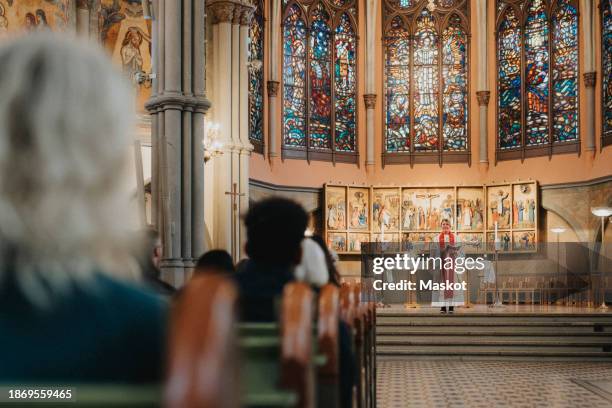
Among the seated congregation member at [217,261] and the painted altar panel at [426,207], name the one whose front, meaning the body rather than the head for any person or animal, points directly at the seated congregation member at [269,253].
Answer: the painted altar panel

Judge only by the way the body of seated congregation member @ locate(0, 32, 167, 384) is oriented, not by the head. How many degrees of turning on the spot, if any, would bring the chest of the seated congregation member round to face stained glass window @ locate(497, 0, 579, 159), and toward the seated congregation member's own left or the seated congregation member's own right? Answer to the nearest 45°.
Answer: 0° — they already face it

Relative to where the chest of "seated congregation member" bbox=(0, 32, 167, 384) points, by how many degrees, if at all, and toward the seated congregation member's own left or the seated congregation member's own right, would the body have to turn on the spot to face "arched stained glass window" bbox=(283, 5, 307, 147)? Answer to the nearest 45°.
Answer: approximately 45° to the seated congregation member's own left

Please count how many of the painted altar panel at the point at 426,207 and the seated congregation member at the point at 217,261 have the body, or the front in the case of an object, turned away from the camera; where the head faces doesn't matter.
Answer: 1

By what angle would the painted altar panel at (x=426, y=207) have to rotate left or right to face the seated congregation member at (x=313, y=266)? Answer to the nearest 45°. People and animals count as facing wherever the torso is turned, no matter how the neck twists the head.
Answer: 0° — it already faces them

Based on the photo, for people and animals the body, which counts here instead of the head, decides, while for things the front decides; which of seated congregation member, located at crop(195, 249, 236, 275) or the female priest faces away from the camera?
the seated congregation member

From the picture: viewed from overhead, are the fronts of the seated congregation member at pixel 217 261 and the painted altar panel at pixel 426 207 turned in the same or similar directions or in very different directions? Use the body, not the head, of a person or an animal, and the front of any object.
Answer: very different directions

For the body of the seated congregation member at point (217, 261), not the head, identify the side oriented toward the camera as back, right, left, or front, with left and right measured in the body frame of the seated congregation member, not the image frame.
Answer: back

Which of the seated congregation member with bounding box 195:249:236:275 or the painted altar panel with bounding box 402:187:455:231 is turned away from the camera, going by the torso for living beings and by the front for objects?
the seated congregation member

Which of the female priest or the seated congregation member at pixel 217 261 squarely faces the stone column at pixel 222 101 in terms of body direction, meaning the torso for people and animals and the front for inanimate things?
the seated congregation member
